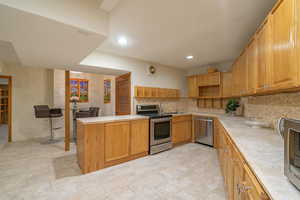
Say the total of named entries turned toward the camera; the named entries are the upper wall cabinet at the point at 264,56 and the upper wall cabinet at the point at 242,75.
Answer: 0

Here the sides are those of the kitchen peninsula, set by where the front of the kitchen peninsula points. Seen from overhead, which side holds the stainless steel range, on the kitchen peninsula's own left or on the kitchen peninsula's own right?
on the kitchen peninsula's own left

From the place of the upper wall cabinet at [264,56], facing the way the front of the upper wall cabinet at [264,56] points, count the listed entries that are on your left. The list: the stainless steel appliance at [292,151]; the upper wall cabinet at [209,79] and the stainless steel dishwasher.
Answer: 1

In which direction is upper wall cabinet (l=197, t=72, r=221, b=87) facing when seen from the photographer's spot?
facing the viewer and to the left of the viewer

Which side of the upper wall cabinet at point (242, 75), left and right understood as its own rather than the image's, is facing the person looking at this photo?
left

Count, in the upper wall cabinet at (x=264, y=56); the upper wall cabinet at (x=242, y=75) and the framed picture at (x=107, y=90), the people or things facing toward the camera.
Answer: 1

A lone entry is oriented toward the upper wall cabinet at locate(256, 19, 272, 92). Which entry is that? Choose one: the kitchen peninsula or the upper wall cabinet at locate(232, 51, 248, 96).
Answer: the kitchen peninsula

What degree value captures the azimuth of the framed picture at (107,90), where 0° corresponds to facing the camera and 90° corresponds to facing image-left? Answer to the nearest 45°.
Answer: approximately 0°

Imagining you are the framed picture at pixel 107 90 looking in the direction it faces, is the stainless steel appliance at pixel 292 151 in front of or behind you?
in front

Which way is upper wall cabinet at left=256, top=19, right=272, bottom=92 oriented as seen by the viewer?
to the viewer's left

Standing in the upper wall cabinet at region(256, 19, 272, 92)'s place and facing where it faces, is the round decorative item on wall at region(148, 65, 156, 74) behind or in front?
in front
